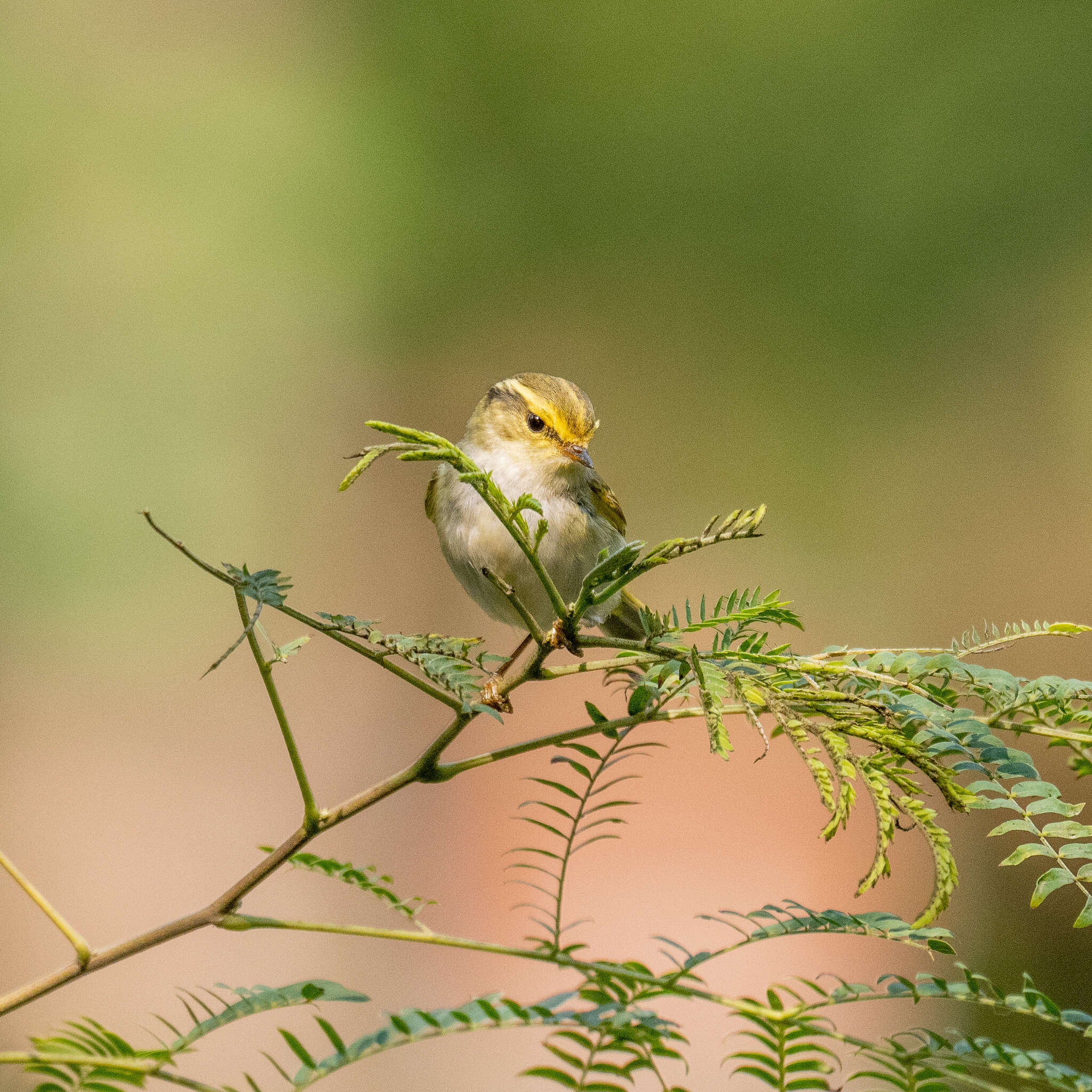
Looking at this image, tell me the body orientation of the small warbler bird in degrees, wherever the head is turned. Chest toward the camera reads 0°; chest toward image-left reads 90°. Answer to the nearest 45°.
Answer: approximately 0°
